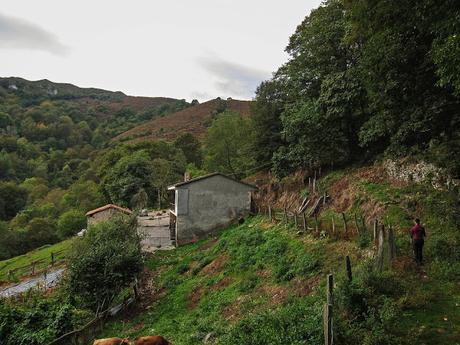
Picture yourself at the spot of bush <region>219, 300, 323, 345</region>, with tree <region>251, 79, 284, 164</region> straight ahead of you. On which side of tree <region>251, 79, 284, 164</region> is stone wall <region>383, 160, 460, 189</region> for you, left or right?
right

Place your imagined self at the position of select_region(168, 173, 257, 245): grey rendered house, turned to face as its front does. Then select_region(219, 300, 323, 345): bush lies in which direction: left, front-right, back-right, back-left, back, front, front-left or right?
left

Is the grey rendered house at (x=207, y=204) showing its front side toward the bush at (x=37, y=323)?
no

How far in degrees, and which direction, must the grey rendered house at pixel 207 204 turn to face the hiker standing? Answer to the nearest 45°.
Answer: approximately 90° to its left

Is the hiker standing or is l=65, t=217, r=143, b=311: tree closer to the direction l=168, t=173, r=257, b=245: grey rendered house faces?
the tree

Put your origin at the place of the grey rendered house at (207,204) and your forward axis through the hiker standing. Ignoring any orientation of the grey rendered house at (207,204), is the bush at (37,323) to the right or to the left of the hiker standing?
right

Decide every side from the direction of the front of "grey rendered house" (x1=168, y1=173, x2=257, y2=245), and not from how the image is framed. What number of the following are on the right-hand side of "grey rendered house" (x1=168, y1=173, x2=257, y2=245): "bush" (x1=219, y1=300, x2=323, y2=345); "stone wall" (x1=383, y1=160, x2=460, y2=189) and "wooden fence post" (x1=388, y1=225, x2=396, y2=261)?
0

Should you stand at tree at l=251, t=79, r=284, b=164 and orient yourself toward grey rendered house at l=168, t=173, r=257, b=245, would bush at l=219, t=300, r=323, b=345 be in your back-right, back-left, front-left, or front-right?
front-left

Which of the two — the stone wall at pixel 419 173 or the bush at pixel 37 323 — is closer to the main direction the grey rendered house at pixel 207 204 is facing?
the bush

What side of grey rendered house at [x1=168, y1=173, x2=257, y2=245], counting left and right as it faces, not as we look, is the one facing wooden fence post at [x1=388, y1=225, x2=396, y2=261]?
left

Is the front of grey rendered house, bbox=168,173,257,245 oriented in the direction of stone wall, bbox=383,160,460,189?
no

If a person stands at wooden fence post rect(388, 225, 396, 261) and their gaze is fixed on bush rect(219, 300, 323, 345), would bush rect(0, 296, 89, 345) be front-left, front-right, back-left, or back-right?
front-right
